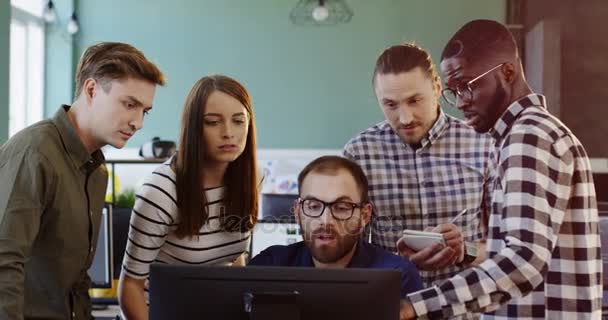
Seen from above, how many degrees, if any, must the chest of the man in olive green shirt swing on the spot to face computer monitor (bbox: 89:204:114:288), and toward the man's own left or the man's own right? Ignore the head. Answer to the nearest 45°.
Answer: approximately 135° to the man's own left

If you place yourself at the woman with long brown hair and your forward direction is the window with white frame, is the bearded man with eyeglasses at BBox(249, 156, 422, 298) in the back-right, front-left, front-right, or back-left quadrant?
back-right

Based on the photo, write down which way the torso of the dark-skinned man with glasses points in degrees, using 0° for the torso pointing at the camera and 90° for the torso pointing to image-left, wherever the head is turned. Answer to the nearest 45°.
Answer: approximately 90°

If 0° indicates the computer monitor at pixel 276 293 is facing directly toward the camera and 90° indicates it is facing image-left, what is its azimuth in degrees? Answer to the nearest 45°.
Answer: approximately 180°

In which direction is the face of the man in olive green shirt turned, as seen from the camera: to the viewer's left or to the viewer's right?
to the viewer's right

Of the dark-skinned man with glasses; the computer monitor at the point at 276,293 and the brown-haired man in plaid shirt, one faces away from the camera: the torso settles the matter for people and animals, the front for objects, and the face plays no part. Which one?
the computer monitor

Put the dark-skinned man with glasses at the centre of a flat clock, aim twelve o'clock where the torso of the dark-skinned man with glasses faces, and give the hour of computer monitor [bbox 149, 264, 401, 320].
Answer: The computer monitor is roughly at 11 o'clock from the dark-skinned man with glasses.

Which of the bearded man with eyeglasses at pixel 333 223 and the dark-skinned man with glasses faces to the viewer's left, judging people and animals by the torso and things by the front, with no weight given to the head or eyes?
the dark-skinned man with glasses

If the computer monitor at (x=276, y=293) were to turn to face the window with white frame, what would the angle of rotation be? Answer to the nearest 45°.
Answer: approximately 45° to its left

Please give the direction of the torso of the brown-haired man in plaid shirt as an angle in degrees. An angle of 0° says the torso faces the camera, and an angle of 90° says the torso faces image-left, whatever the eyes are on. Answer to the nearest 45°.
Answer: approximately 0°

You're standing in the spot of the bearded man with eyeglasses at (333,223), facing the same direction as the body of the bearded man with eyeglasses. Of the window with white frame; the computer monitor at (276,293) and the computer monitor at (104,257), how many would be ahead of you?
1
